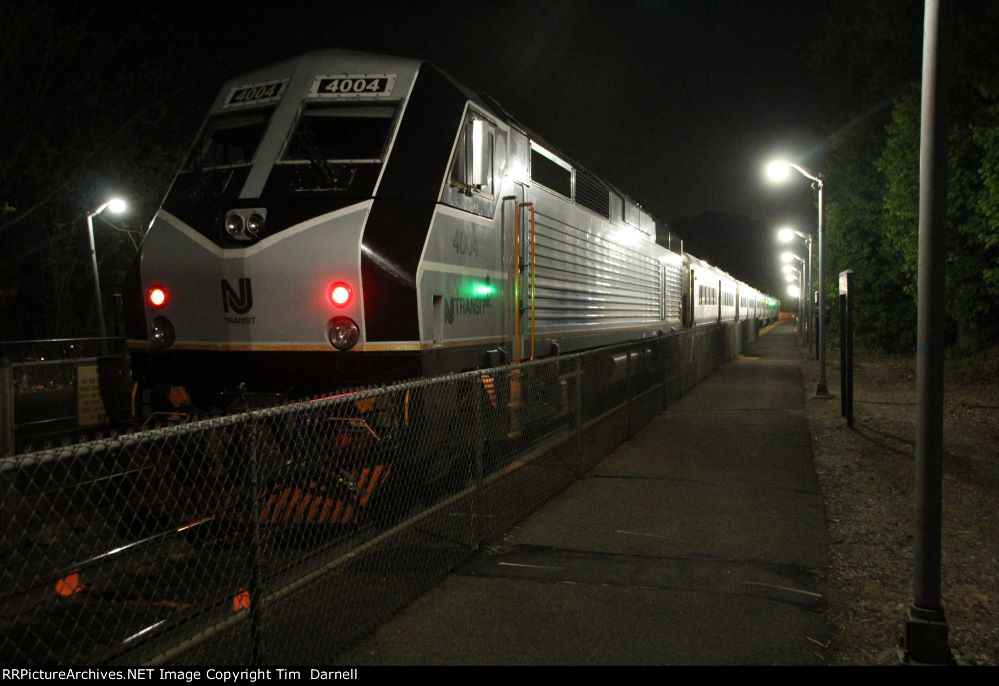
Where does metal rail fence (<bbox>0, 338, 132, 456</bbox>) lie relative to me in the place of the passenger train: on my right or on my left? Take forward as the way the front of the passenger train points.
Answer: on my right

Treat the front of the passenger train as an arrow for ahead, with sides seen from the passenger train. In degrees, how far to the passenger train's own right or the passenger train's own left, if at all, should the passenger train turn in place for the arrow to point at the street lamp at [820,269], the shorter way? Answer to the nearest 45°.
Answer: approximately 180°

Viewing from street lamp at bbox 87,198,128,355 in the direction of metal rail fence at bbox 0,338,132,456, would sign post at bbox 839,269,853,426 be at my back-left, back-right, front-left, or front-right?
front-left

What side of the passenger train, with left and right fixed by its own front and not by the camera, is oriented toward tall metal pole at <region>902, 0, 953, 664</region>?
front

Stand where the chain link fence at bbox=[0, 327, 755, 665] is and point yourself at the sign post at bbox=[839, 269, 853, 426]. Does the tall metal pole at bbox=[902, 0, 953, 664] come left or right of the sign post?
right

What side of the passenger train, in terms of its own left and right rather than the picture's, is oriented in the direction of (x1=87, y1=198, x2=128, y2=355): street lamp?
right
